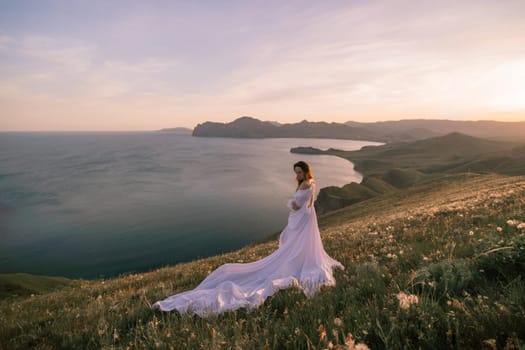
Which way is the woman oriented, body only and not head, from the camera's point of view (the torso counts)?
to the viewer's left

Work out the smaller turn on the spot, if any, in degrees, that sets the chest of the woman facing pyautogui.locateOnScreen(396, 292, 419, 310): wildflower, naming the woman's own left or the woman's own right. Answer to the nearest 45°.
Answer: approximately 90° to the woman's own left
